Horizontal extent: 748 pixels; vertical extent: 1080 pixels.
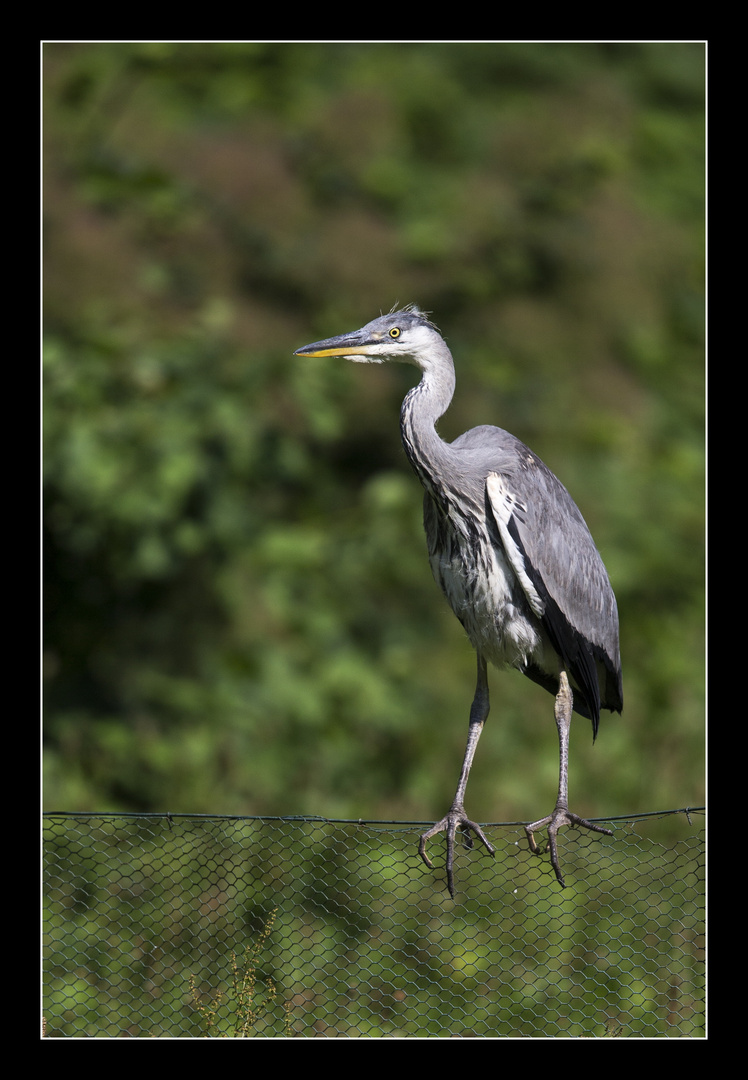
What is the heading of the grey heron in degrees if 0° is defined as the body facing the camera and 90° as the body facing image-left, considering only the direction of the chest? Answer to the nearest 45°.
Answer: approximately 45°
